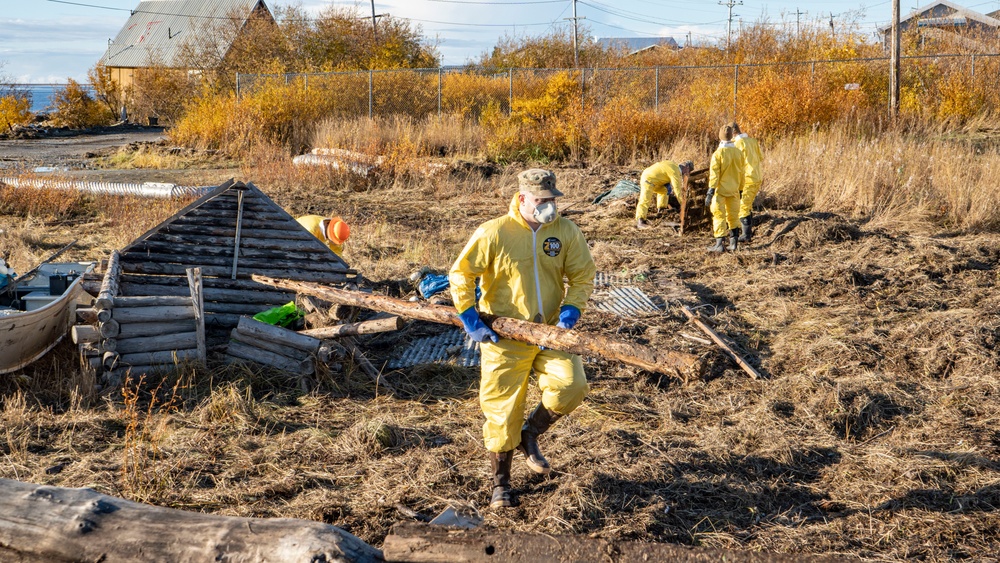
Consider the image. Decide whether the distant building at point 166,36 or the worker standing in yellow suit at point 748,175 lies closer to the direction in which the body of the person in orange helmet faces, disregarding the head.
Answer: the worker standing in yellow suit

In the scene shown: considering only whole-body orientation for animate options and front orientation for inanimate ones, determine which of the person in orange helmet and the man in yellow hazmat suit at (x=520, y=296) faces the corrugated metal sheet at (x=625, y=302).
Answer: the person in orange helmet

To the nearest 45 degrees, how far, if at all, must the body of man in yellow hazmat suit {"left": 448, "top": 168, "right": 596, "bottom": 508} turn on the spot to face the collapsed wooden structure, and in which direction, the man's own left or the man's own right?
approximately 135° to the man's own right

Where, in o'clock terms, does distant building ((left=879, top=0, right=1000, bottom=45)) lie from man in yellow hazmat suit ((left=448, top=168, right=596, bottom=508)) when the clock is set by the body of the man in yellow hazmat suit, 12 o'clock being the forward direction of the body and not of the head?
The distant building is roughly at 7 o'clock from the man in yellow hazmat suit.

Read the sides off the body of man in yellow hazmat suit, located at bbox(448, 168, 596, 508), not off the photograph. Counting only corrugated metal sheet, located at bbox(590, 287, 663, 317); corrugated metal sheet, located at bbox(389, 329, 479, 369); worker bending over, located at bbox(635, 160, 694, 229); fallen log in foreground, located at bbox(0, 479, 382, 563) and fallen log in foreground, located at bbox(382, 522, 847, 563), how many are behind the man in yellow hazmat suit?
3

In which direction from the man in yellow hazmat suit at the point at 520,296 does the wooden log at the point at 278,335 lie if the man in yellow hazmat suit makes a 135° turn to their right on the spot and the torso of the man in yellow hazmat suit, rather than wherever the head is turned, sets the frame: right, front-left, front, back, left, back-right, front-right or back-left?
front

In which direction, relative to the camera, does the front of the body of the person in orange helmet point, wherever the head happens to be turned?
to the viewer's right

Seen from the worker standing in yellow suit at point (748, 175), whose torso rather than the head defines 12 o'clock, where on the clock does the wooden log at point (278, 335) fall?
The wooden log is roughly at 8 o'clock from the worker standing in yellow suit.

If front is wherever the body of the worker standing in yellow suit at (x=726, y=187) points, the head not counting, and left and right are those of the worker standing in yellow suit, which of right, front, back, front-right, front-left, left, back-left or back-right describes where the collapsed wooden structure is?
left

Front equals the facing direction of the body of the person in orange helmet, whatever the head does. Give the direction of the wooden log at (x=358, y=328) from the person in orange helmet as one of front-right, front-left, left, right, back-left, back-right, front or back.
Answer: right

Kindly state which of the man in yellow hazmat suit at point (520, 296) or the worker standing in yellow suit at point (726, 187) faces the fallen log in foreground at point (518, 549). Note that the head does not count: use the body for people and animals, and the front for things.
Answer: the man in yellow hazmat suit
